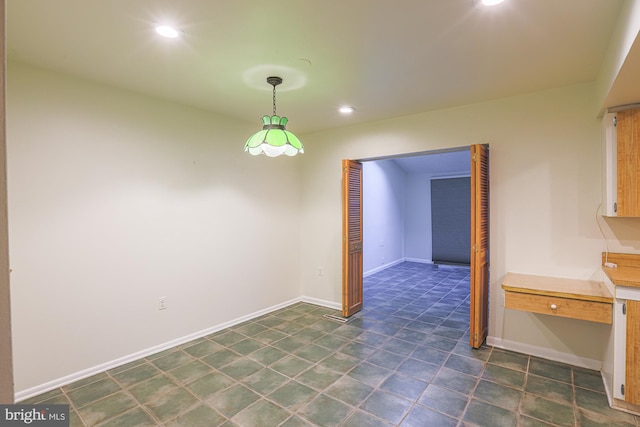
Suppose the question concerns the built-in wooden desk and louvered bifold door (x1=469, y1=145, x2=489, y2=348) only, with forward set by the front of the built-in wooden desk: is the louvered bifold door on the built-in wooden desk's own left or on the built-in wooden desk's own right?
on the built-in wooden desk's own right

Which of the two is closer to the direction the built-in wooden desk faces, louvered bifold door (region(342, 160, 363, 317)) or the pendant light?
the pendant light

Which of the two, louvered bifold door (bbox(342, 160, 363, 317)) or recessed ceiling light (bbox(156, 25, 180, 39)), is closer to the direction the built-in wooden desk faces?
the recessed ceiling light

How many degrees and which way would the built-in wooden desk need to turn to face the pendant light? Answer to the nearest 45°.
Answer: approximately 45° to its right

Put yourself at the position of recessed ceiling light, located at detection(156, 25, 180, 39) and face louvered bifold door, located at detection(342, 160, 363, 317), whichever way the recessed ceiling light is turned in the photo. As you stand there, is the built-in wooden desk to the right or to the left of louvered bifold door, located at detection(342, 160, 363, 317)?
right

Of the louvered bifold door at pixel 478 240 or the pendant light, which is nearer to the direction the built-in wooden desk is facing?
the pendant light

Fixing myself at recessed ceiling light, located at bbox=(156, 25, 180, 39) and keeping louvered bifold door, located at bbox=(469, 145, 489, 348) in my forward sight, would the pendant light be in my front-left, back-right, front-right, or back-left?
front-left

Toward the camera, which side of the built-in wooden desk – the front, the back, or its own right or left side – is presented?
front

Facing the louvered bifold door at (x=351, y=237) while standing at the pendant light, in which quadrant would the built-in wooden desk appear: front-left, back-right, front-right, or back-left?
front-right

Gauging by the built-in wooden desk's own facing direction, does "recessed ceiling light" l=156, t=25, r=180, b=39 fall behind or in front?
in front

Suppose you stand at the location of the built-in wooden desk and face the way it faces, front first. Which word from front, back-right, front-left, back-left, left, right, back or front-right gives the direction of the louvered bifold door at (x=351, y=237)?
right
